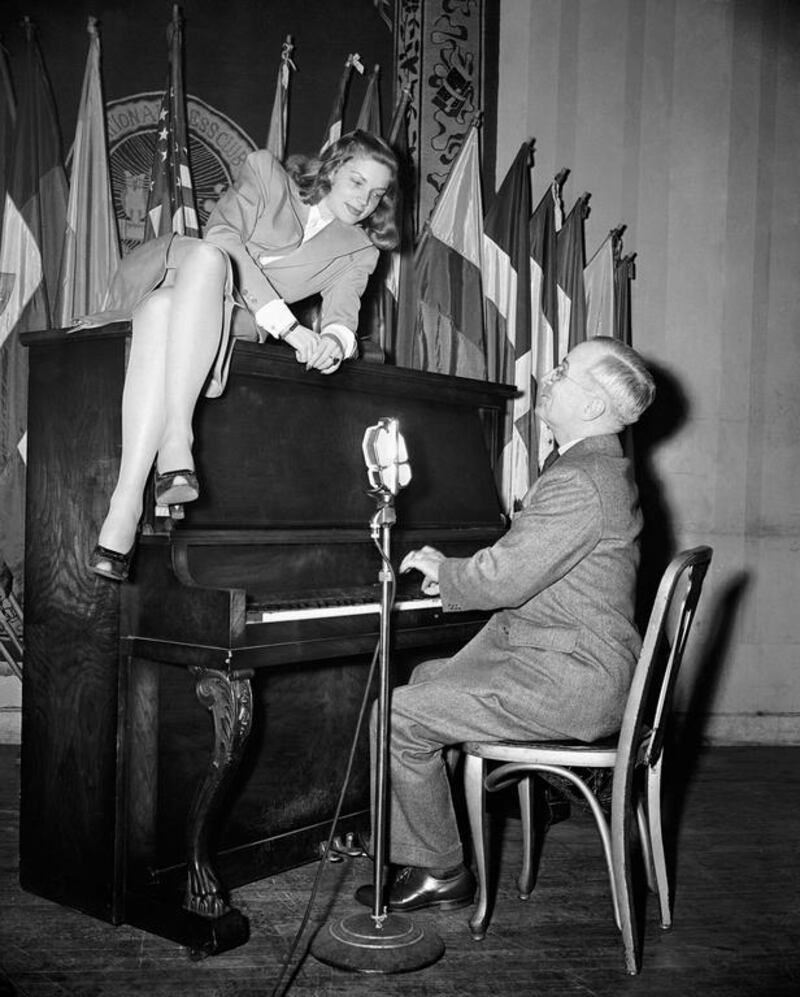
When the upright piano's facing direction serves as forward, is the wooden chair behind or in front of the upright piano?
in front

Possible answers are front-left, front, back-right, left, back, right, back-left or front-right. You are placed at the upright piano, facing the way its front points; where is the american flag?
back-left

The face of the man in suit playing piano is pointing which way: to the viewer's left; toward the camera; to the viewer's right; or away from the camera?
to the viewer's left

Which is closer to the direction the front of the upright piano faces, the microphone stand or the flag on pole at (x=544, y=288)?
the microphone stand

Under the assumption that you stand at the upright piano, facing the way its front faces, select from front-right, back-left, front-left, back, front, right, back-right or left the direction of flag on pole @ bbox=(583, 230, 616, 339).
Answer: left

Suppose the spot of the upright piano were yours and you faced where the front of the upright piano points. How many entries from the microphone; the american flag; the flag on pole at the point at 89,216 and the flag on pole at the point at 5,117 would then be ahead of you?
1

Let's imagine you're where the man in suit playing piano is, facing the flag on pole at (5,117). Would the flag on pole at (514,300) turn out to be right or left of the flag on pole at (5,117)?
right

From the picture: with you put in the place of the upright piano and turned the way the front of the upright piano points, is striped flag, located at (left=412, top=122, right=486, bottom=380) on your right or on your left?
on your left

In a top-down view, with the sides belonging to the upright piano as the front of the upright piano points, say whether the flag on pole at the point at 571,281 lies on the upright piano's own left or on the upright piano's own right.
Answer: on the upright piano's own left

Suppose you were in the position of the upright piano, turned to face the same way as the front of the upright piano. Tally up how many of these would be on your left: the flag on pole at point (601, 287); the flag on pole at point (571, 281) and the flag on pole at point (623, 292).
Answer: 3

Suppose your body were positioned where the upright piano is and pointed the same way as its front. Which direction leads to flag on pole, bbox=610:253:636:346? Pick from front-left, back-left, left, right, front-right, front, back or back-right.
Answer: left

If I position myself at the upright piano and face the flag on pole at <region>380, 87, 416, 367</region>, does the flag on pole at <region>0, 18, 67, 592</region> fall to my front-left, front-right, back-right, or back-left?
front-left

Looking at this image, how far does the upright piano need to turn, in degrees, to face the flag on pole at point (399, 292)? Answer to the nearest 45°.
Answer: approximately 135° to its left

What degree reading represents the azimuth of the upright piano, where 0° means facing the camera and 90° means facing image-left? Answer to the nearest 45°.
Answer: approximately 315°
